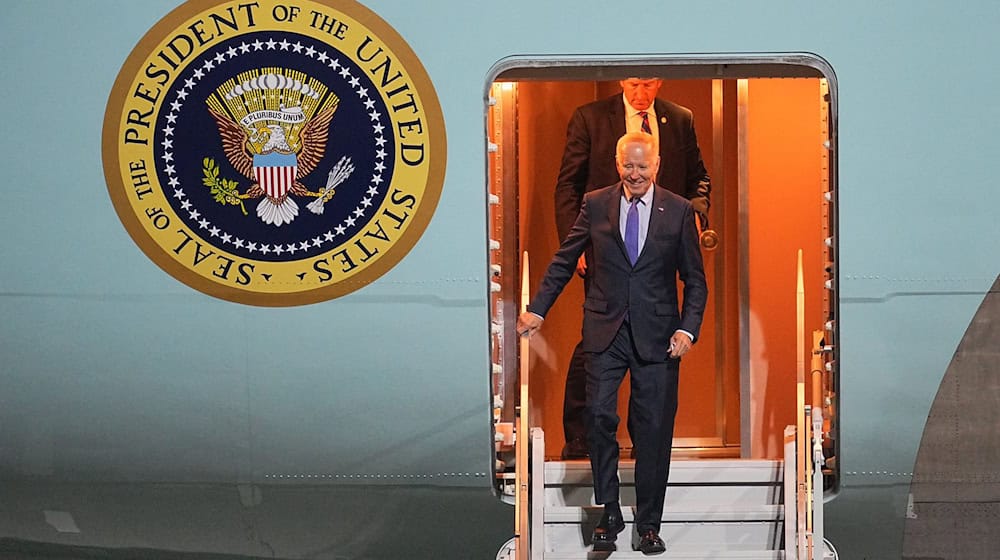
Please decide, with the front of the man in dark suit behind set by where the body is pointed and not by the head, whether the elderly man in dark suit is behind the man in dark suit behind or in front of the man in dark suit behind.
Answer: in front

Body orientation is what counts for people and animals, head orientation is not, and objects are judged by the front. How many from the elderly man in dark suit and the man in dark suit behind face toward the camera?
2

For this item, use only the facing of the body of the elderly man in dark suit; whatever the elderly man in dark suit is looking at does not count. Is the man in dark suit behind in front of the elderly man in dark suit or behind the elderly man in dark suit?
behind

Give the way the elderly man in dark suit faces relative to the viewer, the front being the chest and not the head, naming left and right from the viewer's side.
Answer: facing the viewer

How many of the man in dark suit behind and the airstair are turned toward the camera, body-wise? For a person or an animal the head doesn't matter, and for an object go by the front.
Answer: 2
